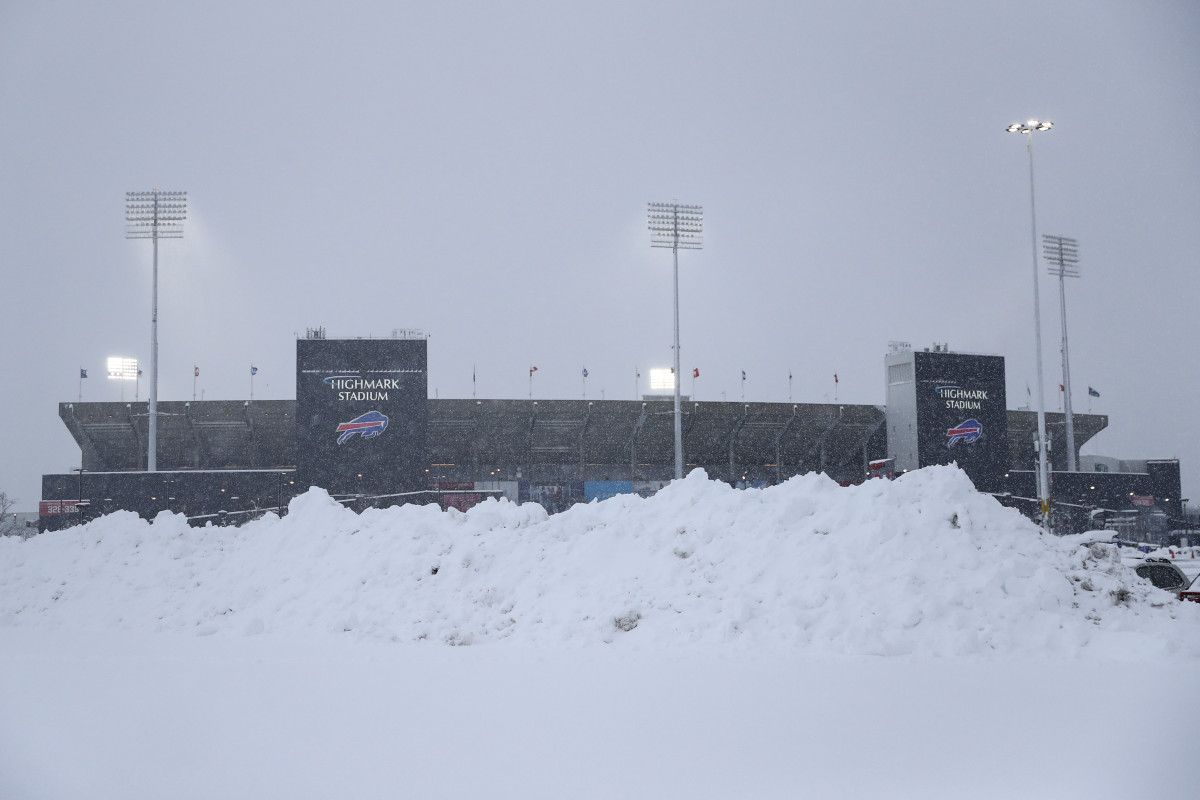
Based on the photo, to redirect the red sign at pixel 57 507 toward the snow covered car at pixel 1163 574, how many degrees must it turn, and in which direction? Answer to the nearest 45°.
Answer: approximately 45° to its left

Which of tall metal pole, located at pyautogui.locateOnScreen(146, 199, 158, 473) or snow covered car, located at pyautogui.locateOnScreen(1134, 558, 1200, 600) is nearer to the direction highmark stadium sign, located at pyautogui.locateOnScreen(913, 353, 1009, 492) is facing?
the snow covered car

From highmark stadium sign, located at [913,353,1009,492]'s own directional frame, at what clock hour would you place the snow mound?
The snow mound is roughly at 12 o'clock from the highmark stadium sign.

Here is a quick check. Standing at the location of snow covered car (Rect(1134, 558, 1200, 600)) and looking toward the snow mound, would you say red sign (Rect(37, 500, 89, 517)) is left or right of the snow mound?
right

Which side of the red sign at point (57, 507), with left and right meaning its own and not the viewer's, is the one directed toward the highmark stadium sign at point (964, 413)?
left

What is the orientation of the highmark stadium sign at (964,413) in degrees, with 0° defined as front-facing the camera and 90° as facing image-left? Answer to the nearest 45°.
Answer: approximately 0°

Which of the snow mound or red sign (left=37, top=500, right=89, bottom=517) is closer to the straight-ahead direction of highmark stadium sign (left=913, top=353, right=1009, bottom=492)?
the snow mound

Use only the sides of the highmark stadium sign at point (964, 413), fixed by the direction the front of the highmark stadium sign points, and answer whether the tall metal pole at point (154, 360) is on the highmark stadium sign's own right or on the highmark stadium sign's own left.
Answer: on the highmark stadium sign's own right

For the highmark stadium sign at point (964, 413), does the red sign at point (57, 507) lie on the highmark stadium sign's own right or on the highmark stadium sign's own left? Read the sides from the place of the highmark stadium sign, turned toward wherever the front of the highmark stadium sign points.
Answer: on the highmark stadium sign's own right

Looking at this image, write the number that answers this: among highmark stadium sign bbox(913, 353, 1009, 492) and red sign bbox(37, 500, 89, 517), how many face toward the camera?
2

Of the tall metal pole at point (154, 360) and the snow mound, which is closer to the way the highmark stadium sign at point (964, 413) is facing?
the snow mound
